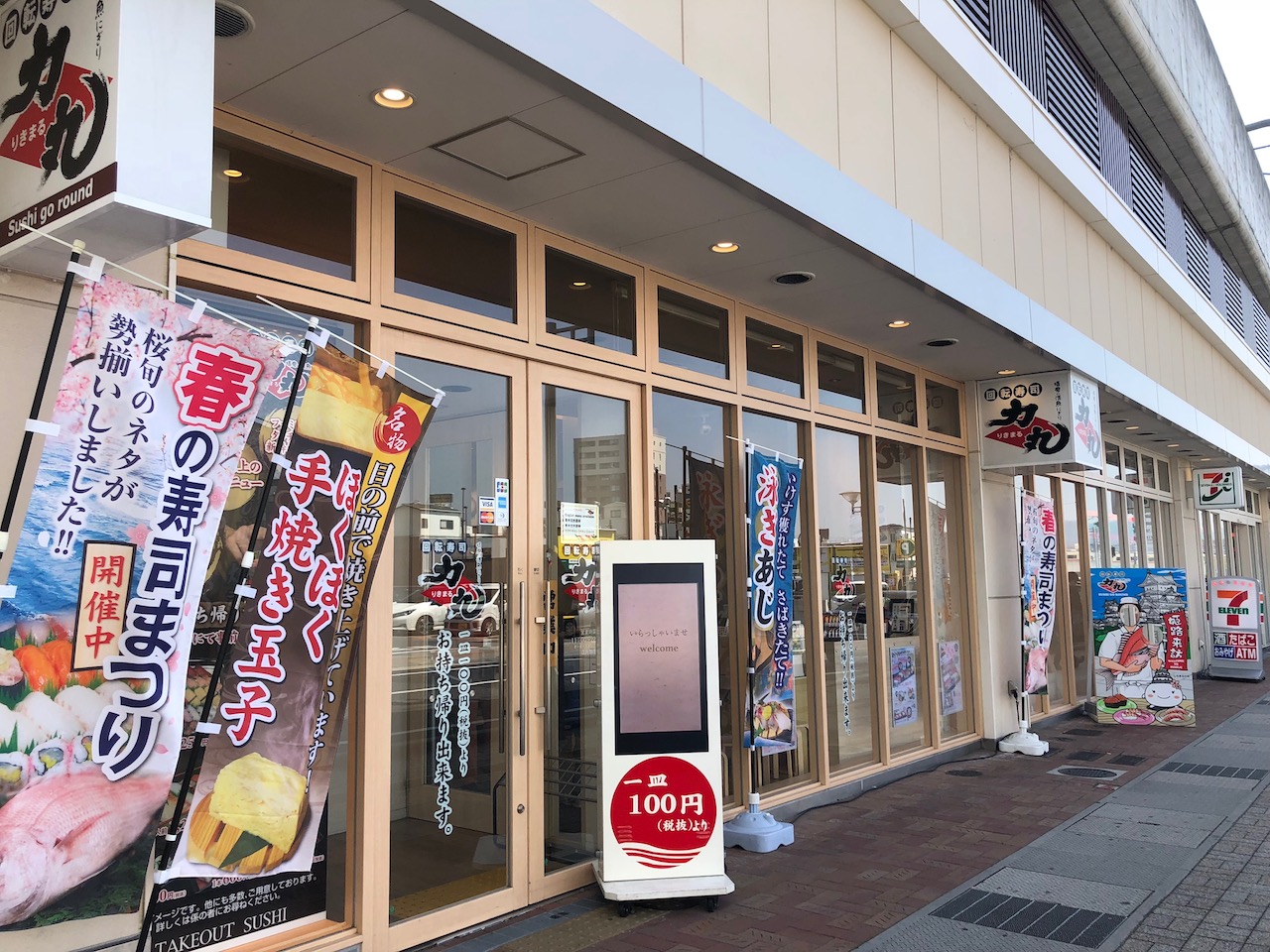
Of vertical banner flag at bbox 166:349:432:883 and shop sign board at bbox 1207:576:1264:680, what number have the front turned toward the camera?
2

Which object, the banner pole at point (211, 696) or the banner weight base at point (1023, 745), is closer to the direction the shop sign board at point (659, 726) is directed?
the banner pole

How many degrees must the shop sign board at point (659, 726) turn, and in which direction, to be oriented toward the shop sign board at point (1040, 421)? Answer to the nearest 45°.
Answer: approximately 135° to its left

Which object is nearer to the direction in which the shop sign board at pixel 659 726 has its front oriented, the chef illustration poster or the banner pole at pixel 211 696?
the banner pole

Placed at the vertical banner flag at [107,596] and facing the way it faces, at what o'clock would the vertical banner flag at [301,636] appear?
the vertical banner flag at [301,636] is roughly at 8 o'clock from the vertical banner flag at [107,596].

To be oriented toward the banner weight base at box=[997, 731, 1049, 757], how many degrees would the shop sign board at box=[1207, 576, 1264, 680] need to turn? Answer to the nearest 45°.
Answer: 0° — it already faces it

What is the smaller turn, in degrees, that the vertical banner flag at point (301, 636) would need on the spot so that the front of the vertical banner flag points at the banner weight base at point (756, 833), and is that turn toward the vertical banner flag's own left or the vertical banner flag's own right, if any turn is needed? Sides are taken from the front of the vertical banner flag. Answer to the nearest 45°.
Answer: approximately 135° to the vertical banner flag's own left

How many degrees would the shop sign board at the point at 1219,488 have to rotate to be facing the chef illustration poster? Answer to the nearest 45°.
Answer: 0° — it already faces it

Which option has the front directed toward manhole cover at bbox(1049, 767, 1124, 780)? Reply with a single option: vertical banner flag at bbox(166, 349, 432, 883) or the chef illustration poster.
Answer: the chef illustration poster
